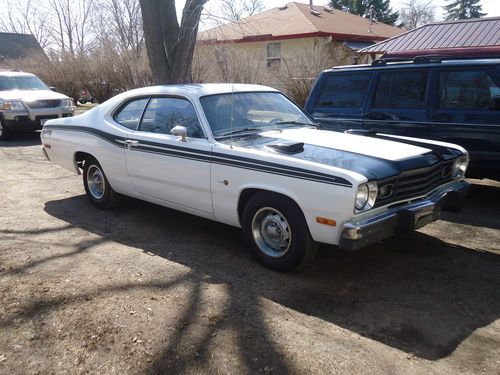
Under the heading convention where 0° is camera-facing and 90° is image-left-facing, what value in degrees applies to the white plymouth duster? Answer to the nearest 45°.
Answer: approximately 315°

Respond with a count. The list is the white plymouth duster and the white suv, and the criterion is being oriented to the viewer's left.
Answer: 0

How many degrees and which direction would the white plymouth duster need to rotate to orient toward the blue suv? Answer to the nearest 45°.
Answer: approximately 90° to its left

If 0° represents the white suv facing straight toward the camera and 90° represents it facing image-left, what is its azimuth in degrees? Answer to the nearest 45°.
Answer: approximately 315°

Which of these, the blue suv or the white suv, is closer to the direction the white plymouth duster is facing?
the blue suv

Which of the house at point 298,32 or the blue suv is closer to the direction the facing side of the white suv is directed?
the blue suv

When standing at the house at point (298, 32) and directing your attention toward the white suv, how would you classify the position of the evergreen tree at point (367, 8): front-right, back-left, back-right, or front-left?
back-right

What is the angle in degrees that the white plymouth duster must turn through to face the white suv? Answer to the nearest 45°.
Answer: approximately 180°

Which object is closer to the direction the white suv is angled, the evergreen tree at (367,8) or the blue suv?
the blue suv

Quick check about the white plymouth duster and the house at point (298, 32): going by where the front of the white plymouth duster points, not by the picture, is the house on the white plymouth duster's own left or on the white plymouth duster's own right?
on the white plymouth duster's own left
